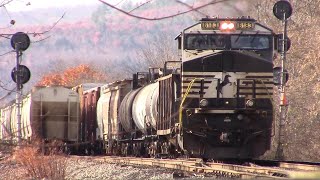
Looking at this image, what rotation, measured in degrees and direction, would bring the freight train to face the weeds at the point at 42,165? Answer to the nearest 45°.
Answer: approximately 90° to its right

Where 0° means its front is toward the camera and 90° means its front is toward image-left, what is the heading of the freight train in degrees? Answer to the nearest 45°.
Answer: approximately 0°
